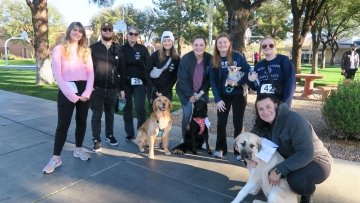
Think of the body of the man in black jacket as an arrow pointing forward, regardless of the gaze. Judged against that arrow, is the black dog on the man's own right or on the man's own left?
on the man's own left

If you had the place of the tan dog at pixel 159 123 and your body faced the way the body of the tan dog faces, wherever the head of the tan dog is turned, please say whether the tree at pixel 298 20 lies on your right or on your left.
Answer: on your left

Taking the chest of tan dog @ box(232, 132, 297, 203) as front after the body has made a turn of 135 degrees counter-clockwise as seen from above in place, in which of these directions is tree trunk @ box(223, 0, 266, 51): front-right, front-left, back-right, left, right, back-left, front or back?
left

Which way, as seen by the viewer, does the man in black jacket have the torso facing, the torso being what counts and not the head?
toward the camera

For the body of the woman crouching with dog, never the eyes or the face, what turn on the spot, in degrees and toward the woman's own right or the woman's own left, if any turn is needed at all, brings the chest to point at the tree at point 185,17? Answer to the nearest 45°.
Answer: approximately 135° to the woman's own right

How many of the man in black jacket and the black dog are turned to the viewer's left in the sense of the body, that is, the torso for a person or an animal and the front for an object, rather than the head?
0

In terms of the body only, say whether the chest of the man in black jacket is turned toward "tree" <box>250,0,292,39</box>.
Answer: no

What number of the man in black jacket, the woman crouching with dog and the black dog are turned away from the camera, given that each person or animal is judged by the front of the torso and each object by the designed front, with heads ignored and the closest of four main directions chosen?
0

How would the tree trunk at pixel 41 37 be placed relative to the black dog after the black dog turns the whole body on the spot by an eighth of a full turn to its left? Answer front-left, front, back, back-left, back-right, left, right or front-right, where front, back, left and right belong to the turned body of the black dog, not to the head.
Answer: back-left

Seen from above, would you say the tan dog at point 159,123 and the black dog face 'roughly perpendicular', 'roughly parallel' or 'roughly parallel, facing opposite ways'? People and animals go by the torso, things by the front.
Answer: roughly parallel

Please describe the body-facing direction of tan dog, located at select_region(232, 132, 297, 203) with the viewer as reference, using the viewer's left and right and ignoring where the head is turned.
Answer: facing the viewer and to the left of the viewer

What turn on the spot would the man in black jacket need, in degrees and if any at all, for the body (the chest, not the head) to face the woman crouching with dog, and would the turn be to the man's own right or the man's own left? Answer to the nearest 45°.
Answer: approximately 45° to the man's own left

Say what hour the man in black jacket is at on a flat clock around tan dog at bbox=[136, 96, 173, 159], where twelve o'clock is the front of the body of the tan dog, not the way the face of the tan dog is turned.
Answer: The man in black jacket is roughly at 5 o'clock from the tan dog.

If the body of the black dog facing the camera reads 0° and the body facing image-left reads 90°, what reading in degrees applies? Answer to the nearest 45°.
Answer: approximately 315°

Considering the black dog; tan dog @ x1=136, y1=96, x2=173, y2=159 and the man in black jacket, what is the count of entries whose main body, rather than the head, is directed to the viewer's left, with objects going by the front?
0

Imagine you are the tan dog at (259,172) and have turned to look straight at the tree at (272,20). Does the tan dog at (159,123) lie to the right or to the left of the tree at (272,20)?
left

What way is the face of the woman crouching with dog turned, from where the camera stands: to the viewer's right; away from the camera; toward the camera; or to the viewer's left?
toward the camera

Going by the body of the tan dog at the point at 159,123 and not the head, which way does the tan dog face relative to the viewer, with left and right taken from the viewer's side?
facing the viewer and to the right of the viewer
